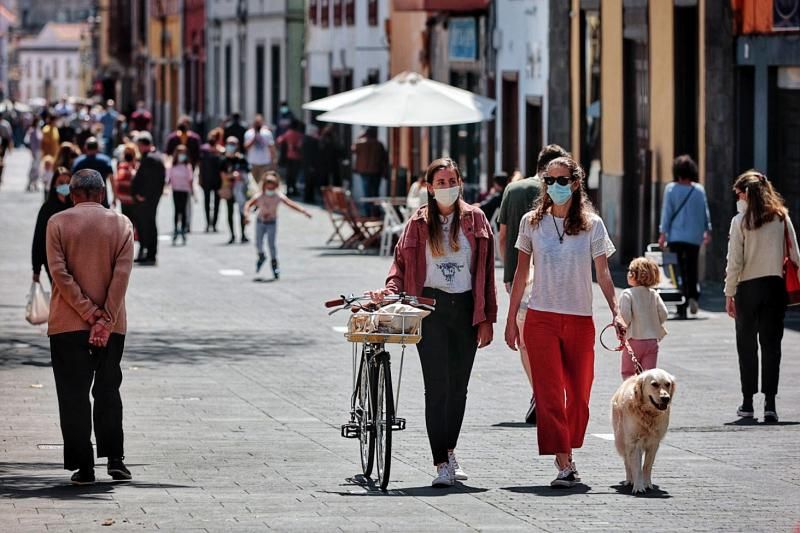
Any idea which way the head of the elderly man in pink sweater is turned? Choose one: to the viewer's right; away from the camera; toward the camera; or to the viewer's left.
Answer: away from the camera

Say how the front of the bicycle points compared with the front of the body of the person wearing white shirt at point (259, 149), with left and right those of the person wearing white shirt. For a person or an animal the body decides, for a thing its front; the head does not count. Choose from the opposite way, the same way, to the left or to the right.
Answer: the same way

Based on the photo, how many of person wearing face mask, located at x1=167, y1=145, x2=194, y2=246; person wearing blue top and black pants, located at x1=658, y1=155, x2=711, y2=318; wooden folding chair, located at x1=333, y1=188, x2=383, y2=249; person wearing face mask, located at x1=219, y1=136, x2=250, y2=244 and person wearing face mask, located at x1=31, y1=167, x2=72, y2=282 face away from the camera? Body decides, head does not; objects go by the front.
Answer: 1

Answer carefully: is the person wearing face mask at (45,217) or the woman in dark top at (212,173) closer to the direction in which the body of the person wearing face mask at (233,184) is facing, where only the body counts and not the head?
the person wearing face mask

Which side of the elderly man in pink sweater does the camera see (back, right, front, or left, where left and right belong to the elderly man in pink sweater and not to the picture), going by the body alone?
back

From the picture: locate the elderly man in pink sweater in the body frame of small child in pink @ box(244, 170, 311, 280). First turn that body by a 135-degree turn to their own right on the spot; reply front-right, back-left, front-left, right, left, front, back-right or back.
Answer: back-left

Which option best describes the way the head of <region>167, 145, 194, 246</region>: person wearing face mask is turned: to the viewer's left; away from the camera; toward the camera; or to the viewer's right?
toward the camera

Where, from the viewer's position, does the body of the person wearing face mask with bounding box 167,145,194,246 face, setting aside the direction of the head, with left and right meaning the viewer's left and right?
facing the viewer

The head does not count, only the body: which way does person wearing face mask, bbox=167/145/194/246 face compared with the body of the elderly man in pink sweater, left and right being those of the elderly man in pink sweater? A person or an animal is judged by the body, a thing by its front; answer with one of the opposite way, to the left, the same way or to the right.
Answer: the opposite way

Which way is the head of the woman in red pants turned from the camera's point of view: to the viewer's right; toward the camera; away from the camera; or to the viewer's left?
toward the camera

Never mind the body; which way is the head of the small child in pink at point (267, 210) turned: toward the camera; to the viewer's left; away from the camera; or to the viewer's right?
toward the camera

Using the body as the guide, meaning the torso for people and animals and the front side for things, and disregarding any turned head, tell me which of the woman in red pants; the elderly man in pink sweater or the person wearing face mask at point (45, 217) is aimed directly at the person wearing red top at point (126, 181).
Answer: the elderly man in pink sweater

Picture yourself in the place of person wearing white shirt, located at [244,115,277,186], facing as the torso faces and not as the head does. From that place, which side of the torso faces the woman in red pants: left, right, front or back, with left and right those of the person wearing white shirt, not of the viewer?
front

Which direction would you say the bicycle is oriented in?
toward the camera

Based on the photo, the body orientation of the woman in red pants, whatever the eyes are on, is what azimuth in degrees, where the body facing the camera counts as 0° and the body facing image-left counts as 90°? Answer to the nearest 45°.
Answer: approximately 0°

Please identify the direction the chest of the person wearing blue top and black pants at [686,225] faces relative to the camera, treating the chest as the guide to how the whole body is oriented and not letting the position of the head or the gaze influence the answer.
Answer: away from the camera
